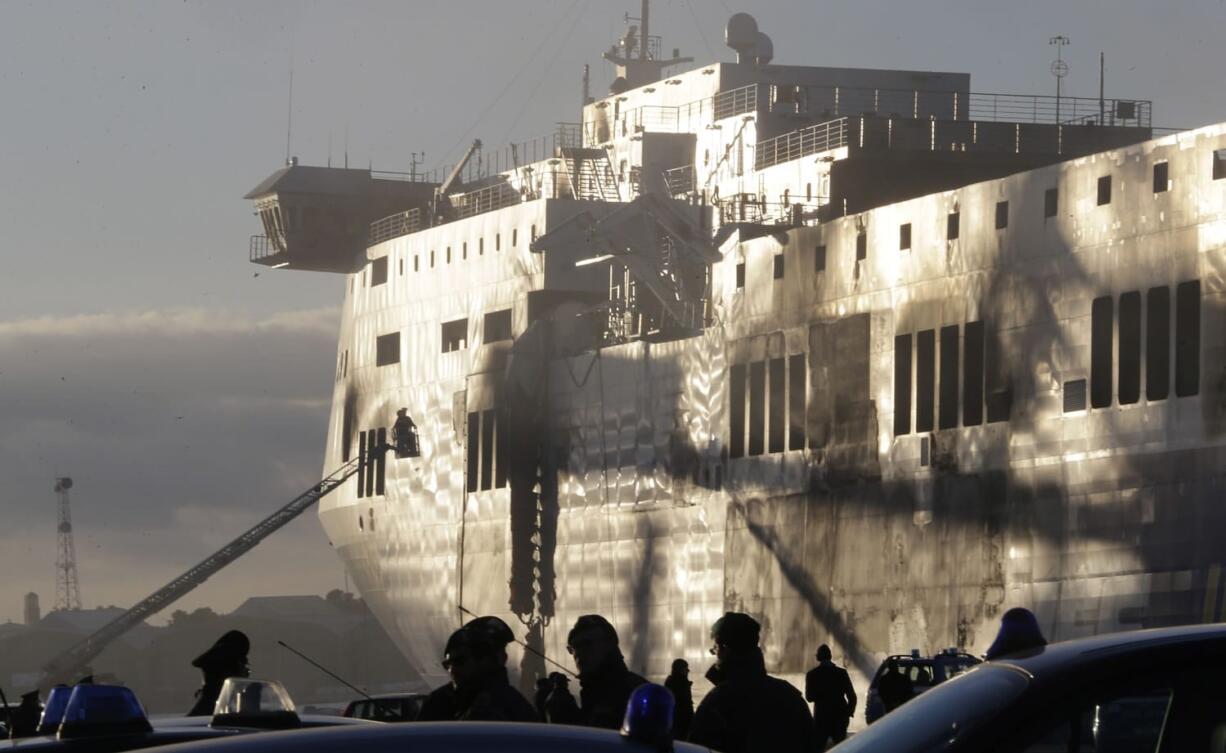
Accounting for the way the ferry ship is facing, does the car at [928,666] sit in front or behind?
behind

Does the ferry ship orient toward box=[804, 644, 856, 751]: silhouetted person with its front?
no

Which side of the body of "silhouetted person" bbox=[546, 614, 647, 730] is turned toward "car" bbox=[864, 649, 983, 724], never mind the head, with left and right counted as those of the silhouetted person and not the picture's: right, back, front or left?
right

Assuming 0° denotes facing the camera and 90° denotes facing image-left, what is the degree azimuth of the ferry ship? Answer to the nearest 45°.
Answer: approximately 135°

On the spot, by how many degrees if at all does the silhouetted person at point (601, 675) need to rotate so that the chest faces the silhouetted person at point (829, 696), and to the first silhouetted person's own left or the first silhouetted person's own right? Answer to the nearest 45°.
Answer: approximately 90° to the first silhouetted person's own right

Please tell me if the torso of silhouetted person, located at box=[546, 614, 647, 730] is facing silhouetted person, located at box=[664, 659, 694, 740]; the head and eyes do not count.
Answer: no

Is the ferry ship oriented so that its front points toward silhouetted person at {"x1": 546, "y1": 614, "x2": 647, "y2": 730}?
no

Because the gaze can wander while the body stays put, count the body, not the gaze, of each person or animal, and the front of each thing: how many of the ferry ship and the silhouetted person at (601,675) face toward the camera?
0

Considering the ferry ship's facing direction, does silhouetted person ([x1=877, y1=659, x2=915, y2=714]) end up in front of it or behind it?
behind

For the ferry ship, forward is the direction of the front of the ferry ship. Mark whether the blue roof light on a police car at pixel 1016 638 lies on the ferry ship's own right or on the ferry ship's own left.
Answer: on the ferry ship's own left

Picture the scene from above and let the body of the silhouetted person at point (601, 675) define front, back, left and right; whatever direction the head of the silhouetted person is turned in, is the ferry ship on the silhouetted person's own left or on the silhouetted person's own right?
on the silhouetted person's own right
